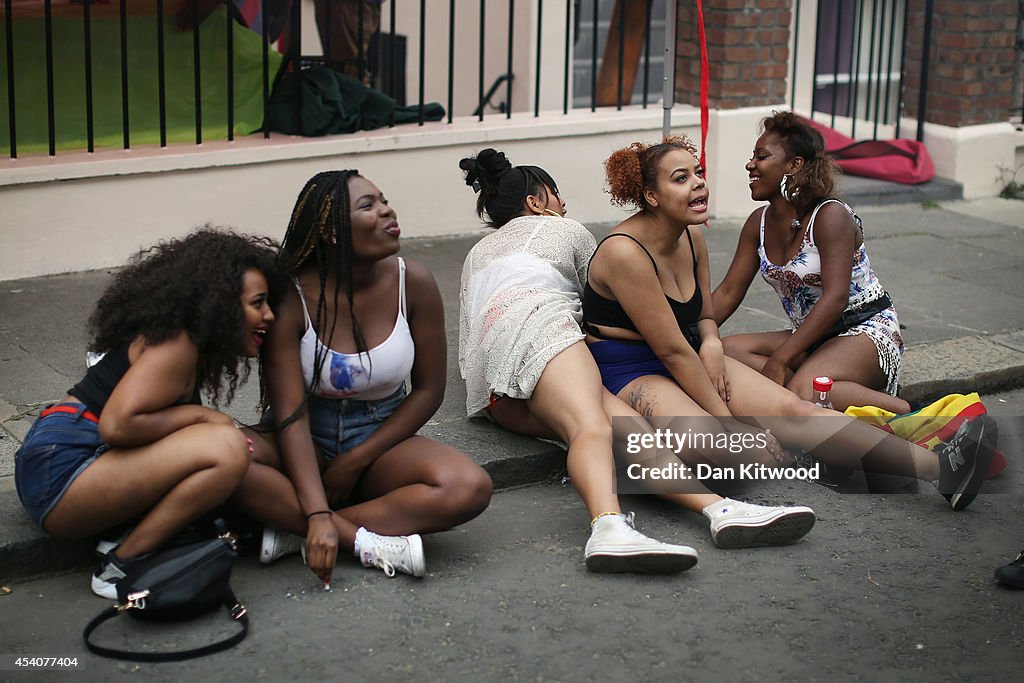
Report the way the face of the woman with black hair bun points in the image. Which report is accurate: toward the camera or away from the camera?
away from the camera

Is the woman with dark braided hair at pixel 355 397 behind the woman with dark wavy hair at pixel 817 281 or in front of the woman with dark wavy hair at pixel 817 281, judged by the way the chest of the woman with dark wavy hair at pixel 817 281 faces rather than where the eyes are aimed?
in front

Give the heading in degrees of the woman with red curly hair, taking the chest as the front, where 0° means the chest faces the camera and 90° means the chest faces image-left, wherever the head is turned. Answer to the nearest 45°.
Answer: approximately 315°

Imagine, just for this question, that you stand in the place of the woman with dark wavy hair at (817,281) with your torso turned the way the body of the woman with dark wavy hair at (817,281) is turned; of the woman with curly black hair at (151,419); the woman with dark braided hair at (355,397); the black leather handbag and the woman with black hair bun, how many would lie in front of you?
4

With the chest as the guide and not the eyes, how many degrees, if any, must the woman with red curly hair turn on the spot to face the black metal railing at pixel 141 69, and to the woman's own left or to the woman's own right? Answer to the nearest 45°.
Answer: approximately 180°

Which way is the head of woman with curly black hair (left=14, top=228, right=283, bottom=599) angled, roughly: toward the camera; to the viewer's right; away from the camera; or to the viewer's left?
to the viewer's right

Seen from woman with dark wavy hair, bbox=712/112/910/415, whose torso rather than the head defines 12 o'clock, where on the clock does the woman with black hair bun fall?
The woman with black hair bun is roughly at 12 o'clock from the woman with dark wavy hair.

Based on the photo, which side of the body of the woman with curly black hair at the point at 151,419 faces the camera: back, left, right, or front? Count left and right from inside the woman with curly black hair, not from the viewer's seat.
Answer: right

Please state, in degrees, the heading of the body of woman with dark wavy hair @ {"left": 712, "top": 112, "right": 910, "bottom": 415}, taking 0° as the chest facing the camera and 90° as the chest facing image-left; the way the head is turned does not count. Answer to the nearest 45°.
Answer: approximately 45°

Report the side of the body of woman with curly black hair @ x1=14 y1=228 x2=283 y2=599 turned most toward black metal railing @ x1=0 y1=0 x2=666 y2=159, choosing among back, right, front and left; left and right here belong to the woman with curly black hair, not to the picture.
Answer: left

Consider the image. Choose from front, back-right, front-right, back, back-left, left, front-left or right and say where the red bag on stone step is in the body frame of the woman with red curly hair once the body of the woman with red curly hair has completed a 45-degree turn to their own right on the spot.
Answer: back

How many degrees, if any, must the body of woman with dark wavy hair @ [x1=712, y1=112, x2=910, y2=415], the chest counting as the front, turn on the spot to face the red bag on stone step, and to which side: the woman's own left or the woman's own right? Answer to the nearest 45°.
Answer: approximately 135° to the woman's own right

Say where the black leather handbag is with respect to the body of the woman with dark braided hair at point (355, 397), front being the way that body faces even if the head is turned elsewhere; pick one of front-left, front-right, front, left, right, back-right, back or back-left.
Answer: front-right
